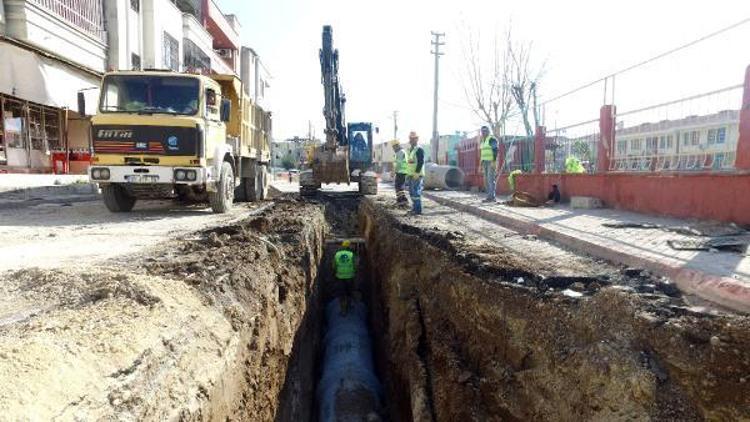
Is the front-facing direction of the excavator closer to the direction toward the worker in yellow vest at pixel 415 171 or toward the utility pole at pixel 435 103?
the worker in yellow vest

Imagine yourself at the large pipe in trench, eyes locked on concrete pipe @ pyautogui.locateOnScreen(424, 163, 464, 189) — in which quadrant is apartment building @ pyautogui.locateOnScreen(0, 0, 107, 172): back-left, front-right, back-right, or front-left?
front-left

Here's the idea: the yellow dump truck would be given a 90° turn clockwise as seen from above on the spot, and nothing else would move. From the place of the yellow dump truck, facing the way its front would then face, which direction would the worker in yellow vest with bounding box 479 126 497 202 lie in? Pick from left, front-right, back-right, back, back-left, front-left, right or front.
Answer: back-right

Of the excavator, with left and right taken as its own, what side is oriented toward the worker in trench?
front

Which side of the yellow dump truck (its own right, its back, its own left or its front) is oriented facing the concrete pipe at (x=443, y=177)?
back

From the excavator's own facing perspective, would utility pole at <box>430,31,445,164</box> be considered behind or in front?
behind

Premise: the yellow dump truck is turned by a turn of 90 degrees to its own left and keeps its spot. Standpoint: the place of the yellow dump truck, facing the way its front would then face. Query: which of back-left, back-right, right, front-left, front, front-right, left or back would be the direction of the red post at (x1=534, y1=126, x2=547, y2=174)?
front-left

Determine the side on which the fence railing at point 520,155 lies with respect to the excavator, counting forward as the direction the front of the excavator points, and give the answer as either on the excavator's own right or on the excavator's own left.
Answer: on the excavator's own left

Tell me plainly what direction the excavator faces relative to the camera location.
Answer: facing the viewer

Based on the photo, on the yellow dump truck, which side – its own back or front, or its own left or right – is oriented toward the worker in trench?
left
